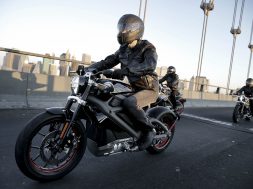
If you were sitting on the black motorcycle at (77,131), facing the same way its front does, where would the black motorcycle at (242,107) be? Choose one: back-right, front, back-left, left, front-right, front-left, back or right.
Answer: back

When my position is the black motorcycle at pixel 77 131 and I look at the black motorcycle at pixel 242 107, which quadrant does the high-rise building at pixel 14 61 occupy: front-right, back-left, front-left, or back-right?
front-left

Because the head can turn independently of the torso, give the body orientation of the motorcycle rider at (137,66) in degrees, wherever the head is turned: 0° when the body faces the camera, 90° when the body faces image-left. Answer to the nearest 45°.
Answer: approximately 45°

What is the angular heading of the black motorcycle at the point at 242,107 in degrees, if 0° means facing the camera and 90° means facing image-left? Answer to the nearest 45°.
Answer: approximately 45°

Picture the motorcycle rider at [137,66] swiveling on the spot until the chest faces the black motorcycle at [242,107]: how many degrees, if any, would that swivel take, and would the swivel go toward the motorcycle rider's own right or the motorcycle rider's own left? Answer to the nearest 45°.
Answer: approximately 180°

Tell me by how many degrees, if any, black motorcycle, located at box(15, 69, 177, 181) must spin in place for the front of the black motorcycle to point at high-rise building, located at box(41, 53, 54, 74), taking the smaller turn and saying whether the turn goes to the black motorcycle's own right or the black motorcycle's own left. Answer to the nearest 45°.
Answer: approximately 135° to the black motorcycle's own right

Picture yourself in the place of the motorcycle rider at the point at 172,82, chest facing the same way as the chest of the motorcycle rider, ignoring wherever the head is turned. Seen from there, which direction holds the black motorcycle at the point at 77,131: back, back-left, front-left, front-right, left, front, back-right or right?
front-left

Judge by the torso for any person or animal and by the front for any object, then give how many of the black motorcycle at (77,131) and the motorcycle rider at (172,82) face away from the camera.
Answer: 0

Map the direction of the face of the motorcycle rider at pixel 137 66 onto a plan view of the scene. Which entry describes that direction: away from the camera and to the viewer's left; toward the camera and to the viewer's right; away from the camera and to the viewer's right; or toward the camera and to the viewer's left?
toward the camera and to the viewer's left

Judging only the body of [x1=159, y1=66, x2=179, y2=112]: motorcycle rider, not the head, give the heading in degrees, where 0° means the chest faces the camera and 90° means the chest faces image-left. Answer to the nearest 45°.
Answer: approximately 45°

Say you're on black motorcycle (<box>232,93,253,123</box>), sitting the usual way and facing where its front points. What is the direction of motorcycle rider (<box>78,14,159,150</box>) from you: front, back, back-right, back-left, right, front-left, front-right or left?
front-left

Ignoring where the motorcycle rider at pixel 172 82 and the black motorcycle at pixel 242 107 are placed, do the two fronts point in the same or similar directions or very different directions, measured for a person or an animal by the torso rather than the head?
same or similar directions

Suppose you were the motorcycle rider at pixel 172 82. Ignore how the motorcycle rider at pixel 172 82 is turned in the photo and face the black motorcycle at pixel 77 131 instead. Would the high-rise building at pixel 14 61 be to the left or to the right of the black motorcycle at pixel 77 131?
right
